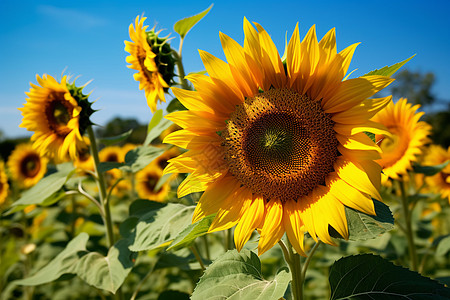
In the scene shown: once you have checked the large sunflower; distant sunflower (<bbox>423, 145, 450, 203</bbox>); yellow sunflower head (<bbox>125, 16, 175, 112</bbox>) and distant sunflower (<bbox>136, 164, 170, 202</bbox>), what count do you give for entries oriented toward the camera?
3

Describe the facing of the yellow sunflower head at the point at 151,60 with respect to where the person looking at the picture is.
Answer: facing to the left of the viewer

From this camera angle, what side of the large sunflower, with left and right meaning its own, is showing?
front

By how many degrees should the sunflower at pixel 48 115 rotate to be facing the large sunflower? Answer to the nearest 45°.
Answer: approximately 90° to its left

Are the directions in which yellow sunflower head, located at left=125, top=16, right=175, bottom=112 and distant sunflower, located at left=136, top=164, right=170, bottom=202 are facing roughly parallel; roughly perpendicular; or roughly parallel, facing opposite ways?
roughly perpendicular

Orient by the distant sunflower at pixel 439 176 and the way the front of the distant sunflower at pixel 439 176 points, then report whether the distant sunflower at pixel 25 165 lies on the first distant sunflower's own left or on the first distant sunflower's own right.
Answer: on the first distant sunflower's own right

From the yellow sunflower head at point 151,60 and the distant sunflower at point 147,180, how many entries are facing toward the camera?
1

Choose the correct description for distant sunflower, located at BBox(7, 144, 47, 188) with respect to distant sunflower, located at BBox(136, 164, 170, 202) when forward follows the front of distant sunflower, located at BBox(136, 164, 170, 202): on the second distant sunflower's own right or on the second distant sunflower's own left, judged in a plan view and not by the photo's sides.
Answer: on the second distant sunflower's own right

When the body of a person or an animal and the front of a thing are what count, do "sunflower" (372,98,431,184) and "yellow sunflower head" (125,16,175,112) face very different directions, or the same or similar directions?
same or similar directions

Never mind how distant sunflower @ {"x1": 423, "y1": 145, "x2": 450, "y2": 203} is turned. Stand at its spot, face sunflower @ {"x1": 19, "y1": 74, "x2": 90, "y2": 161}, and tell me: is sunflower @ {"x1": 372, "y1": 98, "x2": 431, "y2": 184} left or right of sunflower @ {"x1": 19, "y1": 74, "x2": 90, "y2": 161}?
left

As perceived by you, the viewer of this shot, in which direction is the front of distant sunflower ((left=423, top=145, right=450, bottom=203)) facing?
facing the viewer

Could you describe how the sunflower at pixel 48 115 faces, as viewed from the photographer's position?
facing the viewer and to the left of the viewer

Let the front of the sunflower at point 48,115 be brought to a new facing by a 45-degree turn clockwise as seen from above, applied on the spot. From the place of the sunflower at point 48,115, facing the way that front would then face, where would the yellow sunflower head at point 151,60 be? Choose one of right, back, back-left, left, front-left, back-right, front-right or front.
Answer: back-left
